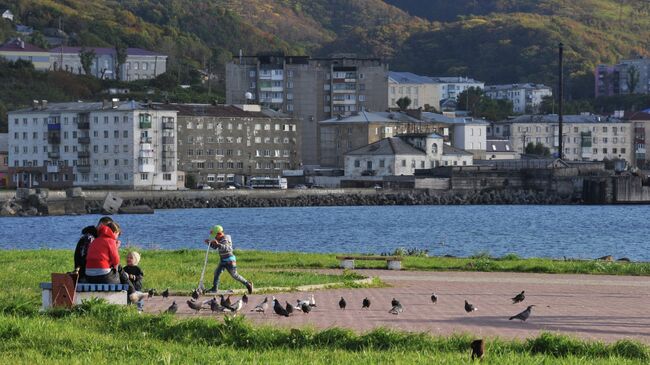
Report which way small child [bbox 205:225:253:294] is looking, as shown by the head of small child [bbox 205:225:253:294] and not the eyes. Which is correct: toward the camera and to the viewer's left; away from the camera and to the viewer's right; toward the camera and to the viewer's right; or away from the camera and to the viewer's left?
toward the camera and to the viewer's left

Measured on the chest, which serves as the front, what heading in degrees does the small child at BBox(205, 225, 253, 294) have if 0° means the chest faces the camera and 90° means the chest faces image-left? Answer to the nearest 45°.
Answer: approximately 90°

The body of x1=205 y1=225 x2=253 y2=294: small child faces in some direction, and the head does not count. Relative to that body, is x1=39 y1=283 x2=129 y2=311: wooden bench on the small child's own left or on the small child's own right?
on the small child's own left

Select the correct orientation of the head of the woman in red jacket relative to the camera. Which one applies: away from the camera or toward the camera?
away from the camera
